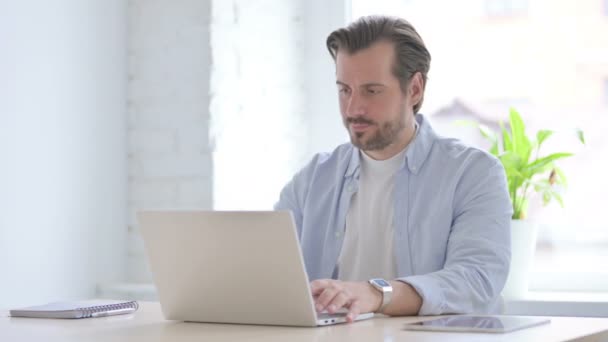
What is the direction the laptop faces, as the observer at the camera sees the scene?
facing away from the viewer and to the right of the viewer

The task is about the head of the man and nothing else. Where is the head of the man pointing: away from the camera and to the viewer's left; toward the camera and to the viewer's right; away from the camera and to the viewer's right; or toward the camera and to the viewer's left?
toward the camera and to the viewer's left

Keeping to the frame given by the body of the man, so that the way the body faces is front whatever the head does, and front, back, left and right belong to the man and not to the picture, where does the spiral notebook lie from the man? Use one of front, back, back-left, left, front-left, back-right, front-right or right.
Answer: front

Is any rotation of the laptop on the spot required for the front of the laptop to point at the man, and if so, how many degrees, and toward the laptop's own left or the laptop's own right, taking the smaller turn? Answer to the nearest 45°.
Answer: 0° — it already faces them

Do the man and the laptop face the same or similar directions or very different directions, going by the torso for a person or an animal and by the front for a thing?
very different directions

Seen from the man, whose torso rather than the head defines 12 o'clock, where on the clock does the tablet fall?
The tablet is roughly at 10 o'clock from the man.

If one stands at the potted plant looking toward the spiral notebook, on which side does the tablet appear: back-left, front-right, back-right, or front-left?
front-left

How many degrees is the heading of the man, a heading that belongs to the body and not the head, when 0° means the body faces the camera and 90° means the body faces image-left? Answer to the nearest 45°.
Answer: approximately 45°

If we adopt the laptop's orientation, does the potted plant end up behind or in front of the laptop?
in front
